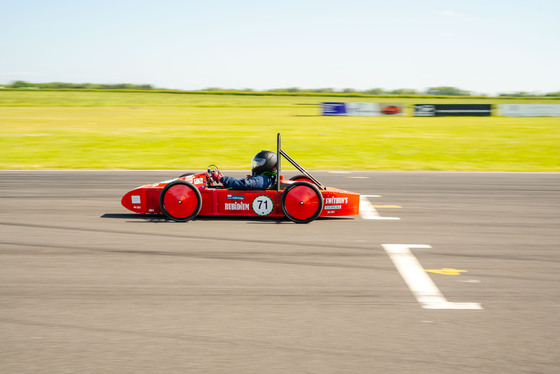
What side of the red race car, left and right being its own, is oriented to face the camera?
left

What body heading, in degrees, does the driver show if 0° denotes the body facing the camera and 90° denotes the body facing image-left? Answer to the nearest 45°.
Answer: approximately 90°

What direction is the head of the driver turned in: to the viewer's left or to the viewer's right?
to the viewer's left
